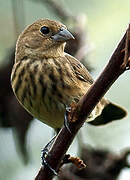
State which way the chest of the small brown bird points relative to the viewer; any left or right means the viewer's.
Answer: facing the viewer and to the left of the viewer
